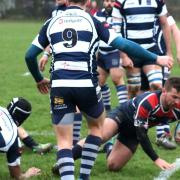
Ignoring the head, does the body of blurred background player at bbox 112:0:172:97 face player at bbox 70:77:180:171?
yes

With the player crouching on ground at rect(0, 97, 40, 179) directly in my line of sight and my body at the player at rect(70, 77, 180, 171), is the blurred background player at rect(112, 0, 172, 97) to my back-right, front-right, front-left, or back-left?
back-right

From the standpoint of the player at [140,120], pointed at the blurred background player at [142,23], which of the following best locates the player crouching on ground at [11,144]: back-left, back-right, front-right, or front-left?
back-left

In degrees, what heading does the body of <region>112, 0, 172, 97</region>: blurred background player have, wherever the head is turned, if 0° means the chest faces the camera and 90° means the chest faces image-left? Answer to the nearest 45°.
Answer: approximately 0°

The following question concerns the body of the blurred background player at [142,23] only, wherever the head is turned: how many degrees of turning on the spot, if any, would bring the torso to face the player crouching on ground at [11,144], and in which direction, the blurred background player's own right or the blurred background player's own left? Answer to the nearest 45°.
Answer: approximately 45° to the blurred background player's own right
